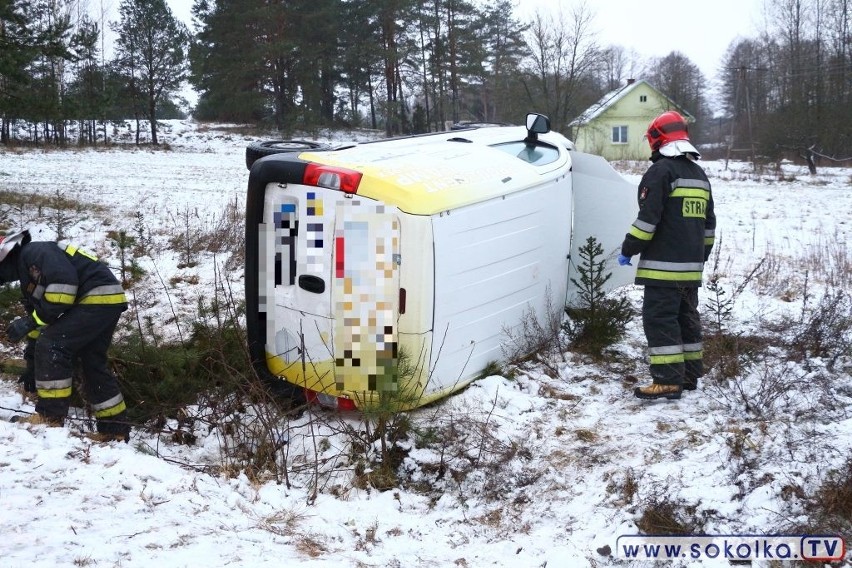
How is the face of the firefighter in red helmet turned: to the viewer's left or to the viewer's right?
to the viewer's left

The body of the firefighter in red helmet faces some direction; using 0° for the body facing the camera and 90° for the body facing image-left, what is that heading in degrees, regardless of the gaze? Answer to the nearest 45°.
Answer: approximately 135°

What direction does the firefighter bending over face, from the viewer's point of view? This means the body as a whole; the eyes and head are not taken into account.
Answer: to the viewer's left

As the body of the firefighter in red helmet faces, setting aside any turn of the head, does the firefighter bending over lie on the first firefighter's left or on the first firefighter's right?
on the first firefighter's left

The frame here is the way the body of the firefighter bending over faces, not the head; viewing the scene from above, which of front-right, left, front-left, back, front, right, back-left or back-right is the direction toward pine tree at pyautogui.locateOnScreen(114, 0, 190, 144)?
right
